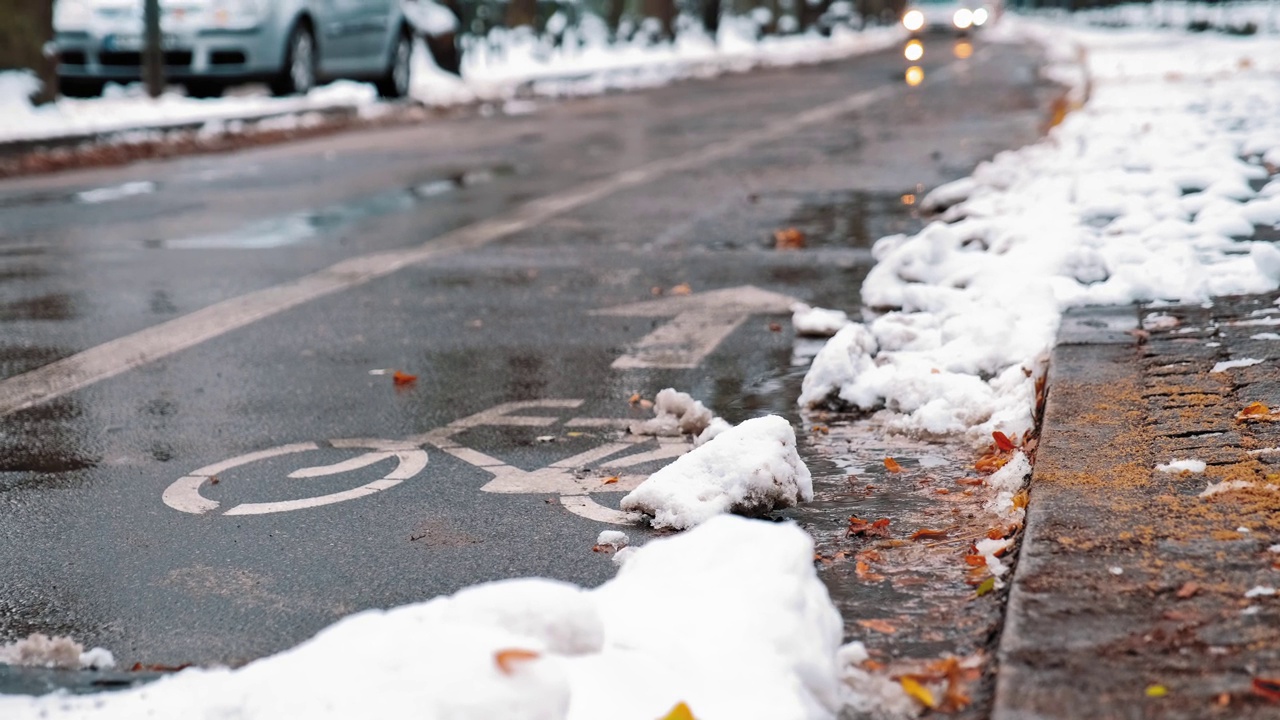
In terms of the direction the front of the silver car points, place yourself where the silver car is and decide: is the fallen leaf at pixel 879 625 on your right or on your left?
on your left

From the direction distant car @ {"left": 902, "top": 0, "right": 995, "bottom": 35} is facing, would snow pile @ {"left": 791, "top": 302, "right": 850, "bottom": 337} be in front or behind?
in front

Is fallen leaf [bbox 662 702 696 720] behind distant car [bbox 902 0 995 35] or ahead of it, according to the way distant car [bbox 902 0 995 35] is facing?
ahead

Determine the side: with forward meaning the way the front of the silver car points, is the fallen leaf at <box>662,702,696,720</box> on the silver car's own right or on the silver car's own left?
on the silver car's own left

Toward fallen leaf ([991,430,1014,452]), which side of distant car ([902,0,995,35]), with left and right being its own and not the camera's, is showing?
front

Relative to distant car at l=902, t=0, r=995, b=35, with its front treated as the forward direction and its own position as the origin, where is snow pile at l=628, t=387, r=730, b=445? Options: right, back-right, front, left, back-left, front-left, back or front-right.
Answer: front

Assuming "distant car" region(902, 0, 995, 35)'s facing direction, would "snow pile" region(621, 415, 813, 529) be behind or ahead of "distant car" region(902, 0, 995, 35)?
ahead

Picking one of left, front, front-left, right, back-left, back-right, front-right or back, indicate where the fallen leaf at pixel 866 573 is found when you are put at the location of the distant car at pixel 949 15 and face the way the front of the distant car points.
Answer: front

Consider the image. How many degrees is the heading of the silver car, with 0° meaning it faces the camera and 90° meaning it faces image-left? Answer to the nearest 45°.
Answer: approximately 45°

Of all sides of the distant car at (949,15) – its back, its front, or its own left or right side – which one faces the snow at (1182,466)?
front

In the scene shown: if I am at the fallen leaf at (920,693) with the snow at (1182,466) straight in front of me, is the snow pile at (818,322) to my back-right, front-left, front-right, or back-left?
front-left

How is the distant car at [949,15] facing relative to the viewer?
toward the camera

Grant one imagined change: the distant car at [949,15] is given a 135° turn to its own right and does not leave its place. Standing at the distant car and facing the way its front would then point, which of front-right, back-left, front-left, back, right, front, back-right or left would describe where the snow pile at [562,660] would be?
back-left

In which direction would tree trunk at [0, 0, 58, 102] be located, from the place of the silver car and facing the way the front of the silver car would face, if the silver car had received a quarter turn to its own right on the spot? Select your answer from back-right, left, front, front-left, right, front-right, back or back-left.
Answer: left

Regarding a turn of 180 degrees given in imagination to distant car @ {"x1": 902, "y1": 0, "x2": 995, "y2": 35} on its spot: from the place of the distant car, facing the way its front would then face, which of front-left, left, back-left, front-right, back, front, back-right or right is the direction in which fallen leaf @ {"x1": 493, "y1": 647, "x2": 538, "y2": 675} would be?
back

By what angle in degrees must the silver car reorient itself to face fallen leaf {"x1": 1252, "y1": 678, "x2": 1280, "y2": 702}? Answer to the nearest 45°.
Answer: approximately 45° to its left

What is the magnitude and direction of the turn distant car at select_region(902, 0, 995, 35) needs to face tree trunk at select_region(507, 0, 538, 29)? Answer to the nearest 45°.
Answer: approximately 45° to its right

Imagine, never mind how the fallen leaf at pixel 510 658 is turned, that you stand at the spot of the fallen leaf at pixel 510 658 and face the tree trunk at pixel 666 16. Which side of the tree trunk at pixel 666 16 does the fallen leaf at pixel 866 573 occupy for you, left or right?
right

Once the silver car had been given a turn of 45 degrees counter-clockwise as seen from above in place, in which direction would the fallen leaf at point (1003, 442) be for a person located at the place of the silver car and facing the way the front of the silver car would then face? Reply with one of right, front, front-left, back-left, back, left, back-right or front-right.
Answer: front

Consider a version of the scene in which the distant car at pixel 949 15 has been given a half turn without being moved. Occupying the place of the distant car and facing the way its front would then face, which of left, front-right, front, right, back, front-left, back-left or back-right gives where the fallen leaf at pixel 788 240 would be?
back

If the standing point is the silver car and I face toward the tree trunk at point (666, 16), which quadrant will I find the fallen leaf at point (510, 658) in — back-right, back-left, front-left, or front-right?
back-right

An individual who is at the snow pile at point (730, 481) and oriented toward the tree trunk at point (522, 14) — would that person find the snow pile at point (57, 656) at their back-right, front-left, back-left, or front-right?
back-left
